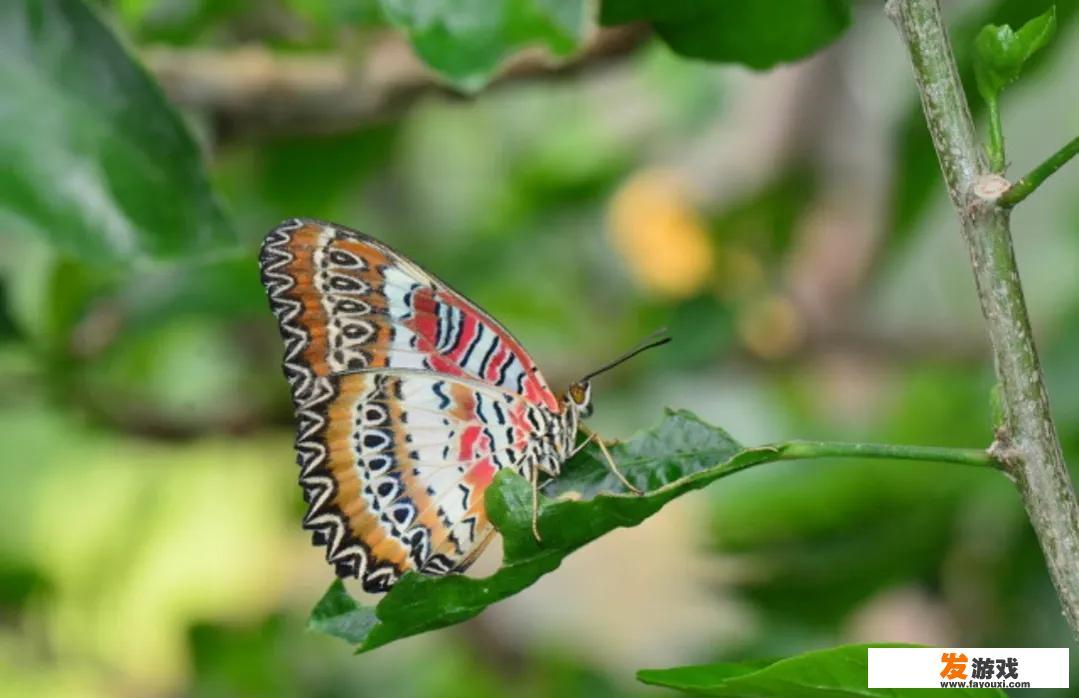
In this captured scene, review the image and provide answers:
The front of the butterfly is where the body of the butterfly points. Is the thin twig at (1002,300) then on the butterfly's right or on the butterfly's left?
on the butterfly's right

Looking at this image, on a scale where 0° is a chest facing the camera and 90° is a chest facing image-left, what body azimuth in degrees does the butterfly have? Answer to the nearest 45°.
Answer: approximately 270°

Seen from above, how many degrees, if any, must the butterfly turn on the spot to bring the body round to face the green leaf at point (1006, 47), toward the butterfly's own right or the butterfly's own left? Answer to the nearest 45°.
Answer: approximately 45° to the butterfly's own right
